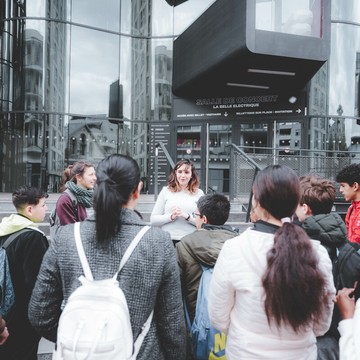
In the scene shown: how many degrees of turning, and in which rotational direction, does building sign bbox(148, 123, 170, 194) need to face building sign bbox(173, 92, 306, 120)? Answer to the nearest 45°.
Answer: approximately 45° to its left

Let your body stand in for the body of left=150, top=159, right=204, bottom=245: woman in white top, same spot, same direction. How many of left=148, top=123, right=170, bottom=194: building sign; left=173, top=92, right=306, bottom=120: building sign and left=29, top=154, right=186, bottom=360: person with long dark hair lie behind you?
2

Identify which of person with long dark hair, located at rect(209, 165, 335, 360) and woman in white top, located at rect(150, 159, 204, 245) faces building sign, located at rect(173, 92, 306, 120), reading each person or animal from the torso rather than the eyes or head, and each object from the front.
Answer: the person with long dark hair

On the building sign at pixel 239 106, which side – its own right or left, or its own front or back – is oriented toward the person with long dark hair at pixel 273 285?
front

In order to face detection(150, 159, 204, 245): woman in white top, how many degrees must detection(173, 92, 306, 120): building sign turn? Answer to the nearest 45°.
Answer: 0° — it already faces them

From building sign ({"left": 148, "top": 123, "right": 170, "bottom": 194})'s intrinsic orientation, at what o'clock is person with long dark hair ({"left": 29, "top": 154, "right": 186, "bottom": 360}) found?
The person with long dark hair is roughly at 12 o'clock from the building sign.

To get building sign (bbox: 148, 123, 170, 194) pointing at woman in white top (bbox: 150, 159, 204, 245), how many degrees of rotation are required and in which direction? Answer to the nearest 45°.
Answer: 0° — it already faces them

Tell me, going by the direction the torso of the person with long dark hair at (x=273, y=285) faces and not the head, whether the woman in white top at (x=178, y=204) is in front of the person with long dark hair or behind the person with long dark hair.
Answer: in front

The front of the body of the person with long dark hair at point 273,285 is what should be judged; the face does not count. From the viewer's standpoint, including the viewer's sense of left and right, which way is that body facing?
facing away from the viewer

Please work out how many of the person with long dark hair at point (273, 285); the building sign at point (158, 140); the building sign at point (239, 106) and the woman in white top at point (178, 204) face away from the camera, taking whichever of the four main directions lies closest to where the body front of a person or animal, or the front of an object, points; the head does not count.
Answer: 1
